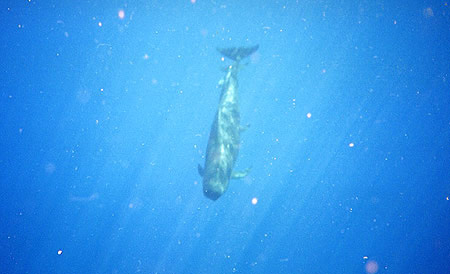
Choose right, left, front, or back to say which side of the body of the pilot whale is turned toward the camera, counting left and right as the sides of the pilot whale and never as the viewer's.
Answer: front
